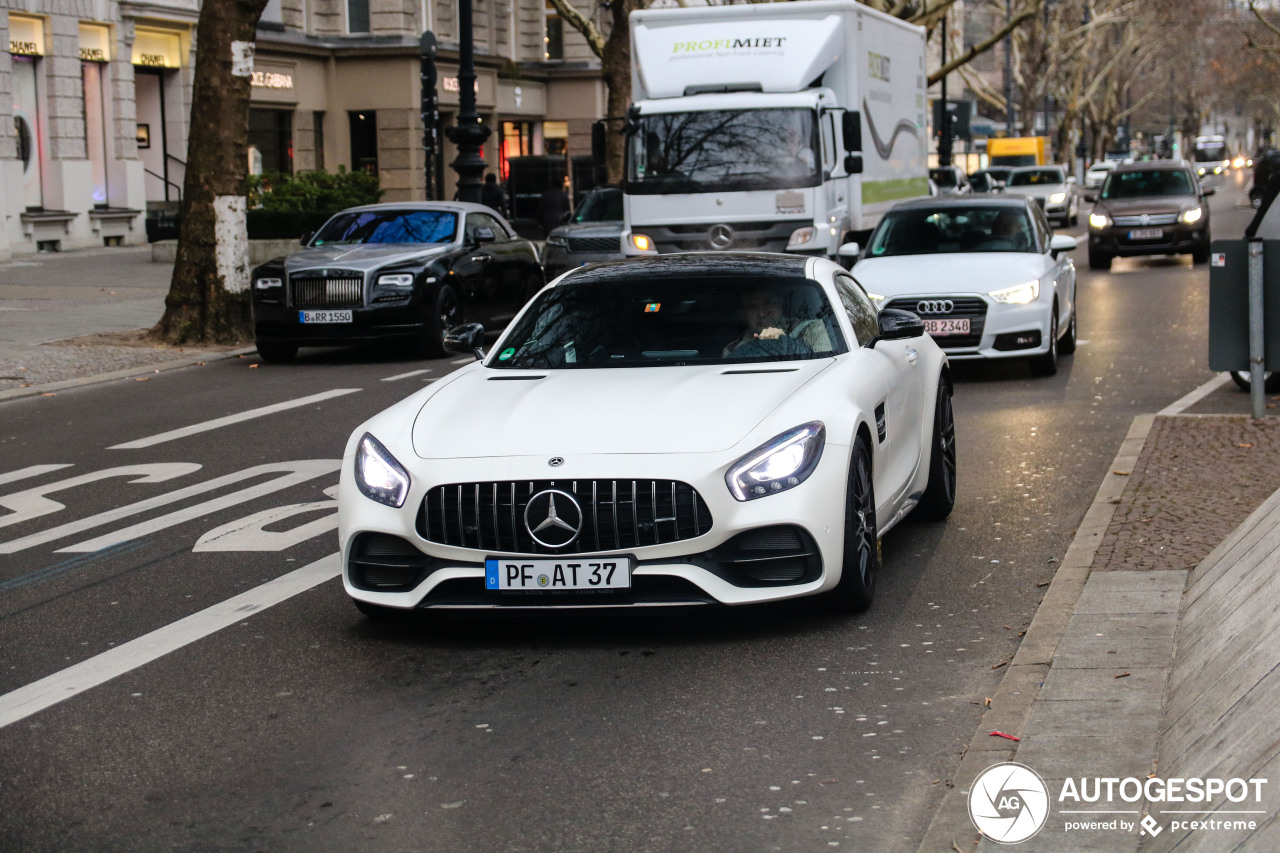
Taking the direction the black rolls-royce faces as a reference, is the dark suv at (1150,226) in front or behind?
behind

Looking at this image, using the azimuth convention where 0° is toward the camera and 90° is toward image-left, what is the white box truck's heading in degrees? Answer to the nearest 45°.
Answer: approximately 0°

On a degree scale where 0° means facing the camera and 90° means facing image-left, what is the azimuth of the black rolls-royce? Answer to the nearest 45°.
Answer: approximately 45°

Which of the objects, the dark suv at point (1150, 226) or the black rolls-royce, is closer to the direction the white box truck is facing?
the black rolls-royce

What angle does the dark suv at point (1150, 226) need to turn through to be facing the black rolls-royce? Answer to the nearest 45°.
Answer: approximately 45° to its right

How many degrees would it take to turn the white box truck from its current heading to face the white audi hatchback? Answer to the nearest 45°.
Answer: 0° — it already faces it

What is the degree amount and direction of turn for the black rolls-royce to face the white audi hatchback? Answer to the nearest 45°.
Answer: approximately 90° to its left

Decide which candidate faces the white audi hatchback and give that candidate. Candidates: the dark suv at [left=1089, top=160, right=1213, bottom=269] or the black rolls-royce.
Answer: the dark suv

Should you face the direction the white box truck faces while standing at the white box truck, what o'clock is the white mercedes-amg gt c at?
The white mercedes-amg gt c is roughly at 12 o'clock from the white box truck.

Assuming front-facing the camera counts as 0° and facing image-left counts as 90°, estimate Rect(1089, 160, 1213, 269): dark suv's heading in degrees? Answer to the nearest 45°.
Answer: approximately 0°

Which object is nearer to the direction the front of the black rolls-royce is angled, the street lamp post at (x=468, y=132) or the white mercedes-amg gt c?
the white mercedes-amg gt c

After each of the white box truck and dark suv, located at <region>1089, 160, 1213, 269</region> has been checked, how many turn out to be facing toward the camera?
2
